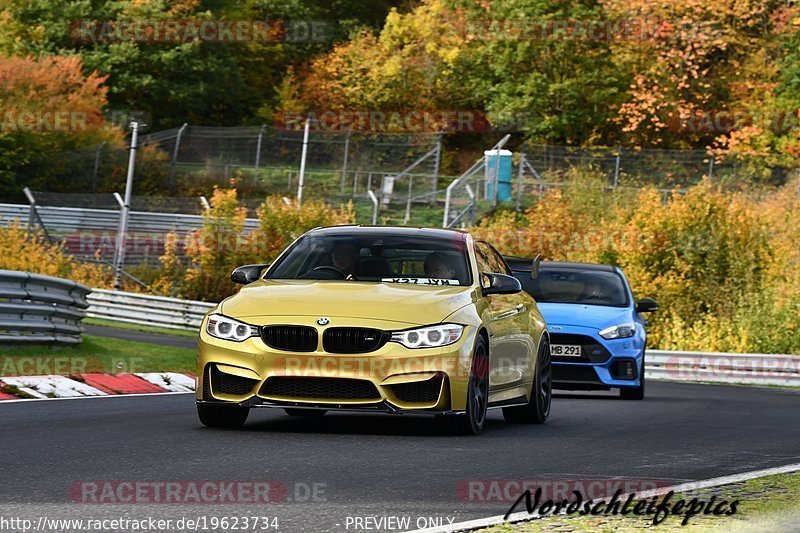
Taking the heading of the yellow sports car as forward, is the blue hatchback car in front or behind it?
behind

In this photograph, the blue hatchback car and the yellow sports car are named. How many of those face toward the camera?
2

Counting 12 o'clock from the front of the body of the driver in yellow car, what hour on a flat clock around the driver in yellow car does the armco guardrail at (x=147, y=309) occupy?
The armco guardrail is roughly at 4 o'clock from the driver in yellow car.

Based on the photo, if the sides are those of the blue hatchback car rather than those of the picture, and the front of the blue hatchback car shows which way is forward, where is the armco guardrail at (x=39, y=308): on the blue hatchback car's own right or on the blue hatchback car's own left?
on the blue hatchback car's own right

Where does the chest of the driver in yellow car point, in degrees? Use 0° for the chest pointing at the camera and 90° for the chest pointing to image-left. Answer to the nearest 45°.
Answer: approximately 45°

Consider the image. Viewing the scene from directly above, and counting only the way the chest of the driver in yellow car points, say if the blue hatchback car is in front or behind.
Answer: behind

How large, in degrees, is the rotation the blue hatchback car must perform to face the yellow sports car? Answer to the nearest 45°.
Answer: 0° — it already faces it

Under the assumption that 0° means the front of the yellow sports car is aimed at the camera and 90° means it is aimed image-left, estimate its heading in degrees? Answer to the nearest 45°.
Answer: approximately 0°

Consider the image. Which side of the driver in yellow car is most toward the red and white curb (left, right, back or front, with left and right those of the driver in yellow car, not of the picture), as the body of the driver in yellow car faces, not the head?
right
